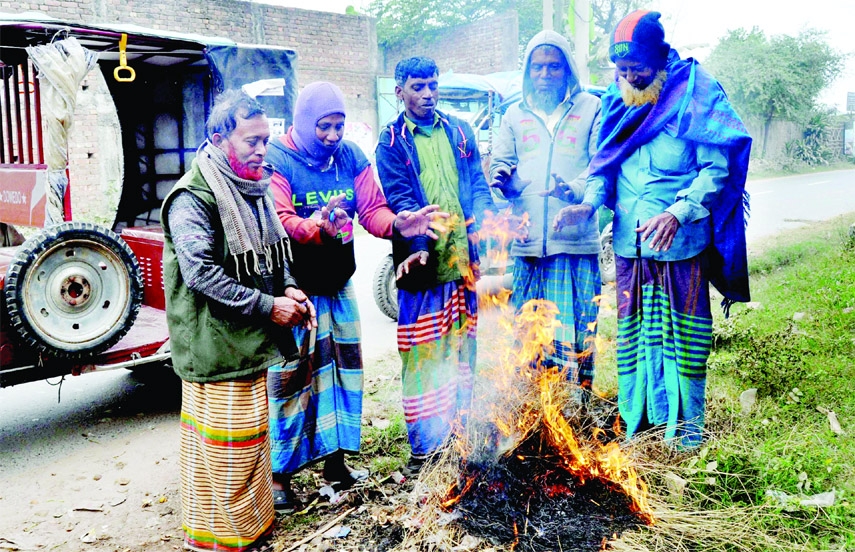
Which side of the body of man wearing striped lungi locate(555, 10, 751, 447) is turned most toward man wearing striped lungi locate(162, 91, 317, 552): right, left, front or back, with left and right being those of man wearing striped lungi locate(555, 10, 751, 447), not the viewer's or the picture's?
front

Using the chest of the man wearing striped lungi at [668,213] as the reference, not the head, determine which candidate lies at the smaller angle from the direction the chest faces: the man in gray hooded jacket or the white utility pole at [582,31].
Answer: the man in gray hooded jacket

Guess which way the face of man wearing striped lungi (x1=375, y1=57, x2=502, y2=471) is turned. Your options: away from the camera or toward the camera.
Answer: toward the camera

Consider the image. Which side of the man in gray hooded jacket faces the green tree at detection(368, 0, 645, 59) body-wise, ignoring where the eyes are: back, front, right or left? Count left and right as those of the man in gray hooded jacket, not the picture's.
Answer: back

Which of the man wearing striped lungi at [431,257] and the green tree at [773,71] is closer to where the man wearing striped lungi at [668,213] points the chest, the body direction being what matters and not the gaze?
the man wearing striped lungi

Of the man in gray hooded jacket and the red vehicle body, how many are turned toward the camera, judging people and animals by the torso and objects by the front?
1

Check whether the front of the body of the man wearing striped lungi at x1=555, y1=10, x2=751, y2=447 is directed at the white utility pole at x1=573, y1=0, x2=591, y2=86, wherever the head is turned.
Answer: no

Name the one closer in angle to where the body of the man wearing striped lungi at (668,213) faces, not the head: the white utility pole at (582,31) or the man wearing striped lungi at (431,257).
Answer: the man wearing striped lungi

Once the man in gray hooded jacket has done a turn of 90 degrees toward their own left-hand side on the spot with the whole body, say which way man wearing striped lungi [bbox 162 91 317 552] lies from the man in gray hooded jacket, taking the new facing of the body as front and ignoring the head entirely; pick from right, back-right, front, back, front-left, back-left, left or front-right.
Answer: back-right

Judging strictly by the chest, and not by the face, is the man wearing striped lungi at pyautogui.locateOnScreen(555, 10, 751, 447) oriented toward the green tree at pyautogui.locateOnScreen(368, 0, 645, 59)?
no

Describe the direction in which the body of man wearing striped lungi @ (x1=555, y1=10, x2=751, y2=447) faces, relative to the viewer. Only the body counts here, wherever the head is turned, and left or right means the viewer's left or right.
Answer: facing the viewer and to the left of the viewer

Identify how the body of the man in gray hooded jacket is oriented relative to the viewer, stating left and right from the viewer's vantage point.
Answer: facing the viewer

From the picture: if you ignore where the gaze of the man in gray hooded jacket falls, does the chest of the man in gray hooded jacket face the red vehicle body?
no

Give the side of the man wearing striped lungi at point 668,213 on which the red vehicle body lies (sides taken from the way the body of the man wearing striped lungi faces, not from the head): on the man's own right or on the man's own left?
on the man's own right

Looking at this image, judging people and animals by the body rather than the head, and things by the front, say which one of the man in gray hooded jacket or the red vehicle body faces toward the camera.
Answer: the man in gray hooded jacket

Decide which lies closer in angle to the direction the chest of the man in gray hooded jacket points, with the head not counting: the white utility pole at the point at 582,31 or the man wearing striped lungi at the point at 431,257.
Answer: the man wearing striped lungi

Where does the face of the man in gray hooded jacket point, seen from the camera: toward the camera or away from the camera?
toward the camera

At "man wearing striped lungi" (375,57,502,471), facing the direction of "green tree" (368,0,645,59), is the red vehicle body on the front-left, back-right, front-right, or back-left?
front-left
